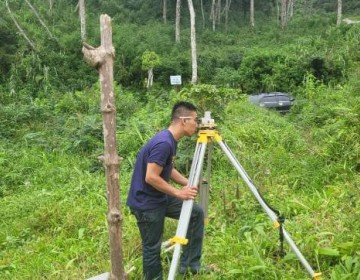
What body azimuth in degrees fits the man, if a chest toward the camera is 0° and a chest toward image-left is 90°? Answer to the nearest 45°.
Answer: approximately 270°

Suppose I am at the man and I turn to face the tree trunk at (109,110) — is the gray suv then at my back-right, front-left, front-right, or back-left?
back-right

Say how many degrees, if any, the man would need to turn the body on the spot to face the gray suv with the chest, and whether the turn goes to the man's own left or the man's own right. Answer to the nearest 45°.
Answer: approximately 90° to the man's own left

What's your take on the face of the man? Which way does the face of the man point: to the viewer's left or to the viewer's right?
to the viewer's right
